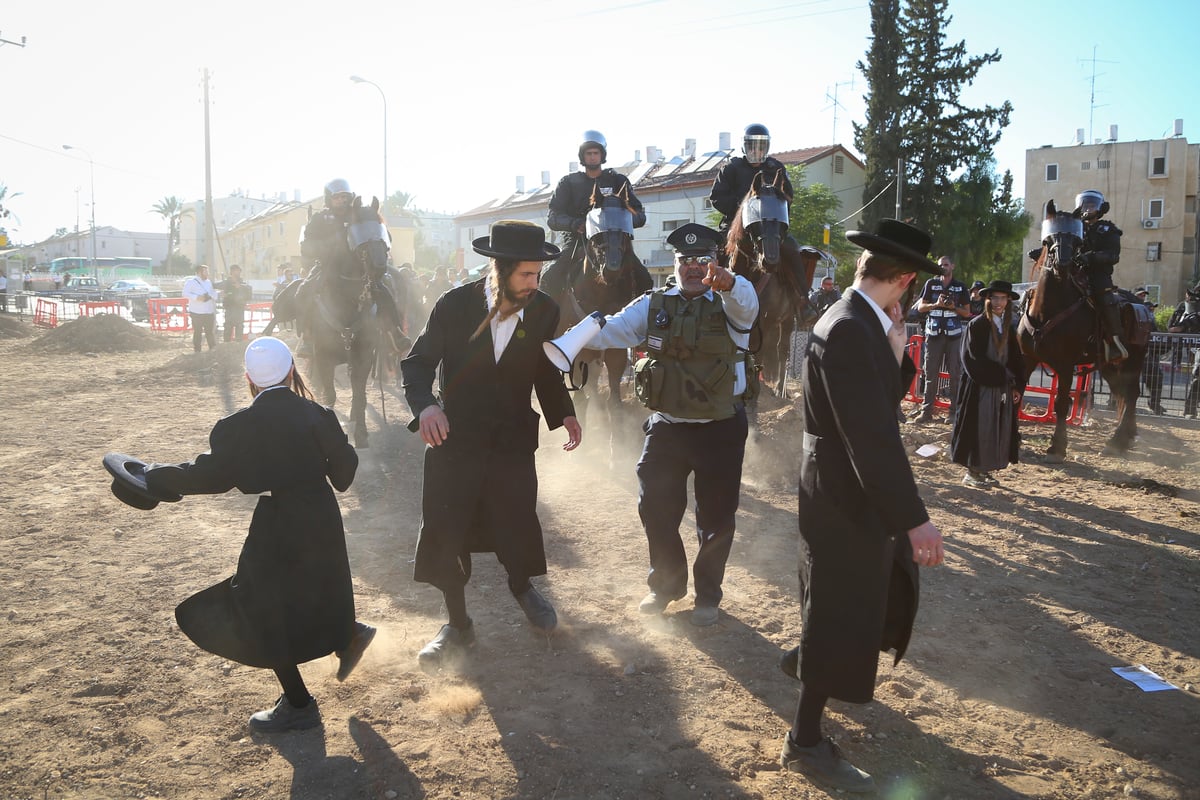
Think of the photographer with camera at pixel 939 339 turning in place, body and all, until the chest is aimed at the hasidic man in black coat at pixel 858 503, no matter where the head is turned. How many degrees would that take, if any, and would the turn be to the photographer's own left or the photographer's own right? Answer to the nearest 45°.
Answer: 0° — they already face them

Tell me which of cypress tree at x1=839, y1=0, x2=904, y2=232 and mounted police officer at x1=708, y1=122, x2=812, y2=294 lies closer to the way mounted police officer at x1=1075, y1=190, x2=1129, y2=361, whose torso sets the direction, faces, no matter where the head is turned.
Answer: the mounted police officer

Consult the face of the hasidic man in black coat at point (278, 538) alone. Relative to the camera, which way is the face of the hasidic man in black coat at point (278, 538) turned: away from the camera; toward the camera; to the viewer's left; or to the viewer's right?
away from the camera

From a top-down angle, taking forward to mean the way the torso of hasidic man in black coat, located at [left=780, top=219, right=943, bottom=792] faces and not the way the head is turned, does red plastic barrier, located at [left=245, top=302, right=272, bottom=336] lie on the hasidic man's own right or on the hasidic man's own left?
on the hasidic man's own left

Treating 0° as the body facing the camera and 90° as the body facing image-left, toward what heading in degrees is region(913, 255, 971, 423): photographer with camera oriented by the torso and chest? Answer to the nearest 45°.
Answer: approximately 0°
